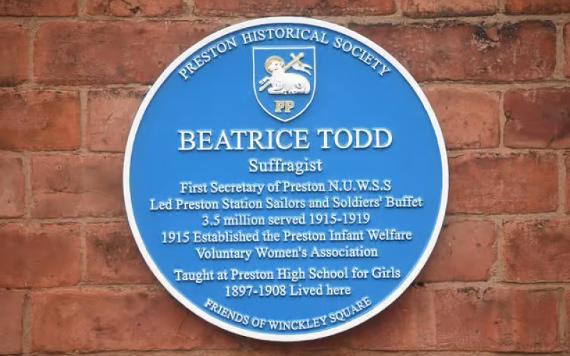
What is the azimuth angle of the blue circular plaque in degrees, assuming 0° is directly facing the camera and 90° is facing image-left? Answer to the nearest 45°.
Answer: approximately 0°
